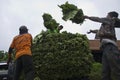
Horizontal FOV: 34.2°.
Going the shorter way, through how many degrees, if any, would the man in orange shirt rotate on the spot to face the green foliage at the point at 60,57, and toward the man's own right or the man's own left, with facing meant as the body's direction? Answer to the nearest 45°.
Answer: approximately 45° to the man's own right

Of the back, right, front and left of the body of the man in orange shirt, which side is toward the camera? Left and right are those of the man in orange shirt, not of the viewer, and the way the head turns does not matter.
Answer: back

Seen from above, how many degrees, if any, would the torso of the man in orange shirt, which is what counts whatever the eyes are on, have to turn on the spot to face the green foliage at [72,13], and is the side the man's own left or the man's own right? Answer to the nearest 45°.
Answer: approximately 90° to the man's own right

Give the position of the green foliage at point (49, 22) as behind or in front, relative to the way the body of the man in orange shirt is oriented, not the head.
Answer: in front
